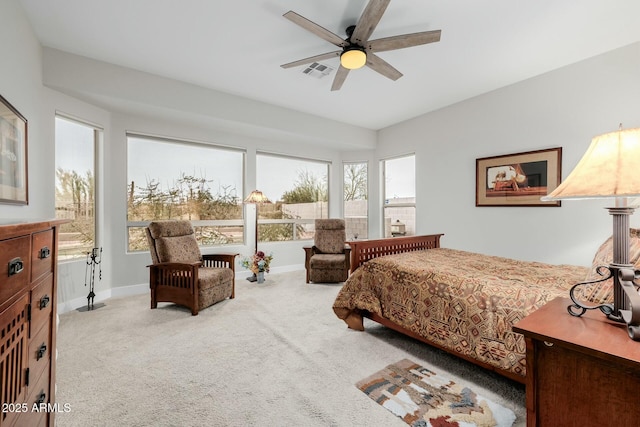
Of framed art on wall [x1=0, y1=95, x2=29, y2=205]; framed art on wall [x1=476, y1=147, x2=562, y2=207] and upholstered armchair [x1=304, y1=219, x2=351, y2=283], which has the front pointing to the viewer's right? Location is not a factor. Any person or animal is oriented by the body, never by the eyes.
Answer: framed art on wall [x1=0, y1=95, x2=29, y2=205]

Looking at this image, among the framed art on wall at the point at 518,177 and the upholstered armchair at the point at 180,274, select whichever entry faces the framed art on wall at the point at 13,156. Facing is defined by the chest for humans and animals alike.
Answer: the framed art on wall at the point at 518,177

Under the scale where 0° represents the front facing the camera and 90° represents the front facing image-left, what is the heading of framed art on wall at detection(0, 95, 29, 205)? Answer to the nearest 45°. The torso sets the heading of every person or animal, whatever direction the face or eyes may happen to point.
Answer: approximately 270°

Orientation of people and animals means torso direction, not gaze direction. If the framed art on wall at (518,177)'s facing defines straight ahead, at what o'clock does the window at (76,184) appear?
The window is roughly at 12 o'clock from the framed art on wall.

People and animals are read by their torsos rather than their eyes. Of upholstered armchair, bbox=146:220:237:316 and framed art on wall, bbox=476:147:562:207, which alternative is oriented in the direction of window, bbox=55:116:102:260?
the framed art on wall

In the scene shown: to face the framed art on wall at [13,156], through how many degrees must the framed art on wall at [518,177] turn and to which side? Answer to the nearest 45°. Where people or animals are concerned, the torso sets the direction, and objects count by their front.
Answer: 0° — it already faces it

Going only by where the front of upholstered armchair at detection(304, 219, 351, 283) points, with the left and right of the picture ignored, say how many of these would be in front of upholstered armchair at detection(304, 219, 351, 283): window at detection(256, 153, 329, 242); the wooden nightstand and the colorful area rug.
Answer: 2

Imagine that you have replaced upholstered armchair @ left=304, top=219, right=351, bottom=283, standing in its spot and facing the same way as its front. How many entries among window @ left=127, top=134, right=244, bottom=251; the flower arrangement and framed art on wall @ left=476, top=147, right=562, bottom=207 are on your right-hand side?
2

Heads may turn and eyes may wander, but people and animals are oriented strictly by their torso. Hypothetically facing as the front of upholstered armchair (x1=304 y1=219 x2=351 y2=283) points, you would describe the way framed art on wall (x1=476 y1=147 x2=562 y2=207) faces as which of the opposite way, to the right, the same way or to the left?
to the right
